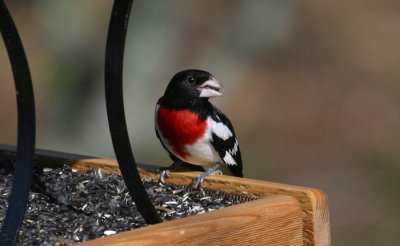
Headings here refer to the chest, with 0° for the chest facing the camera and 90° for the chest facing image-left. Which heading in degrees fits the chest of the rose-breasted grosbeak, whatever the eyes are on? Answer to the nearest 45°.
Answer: approximately 45°
